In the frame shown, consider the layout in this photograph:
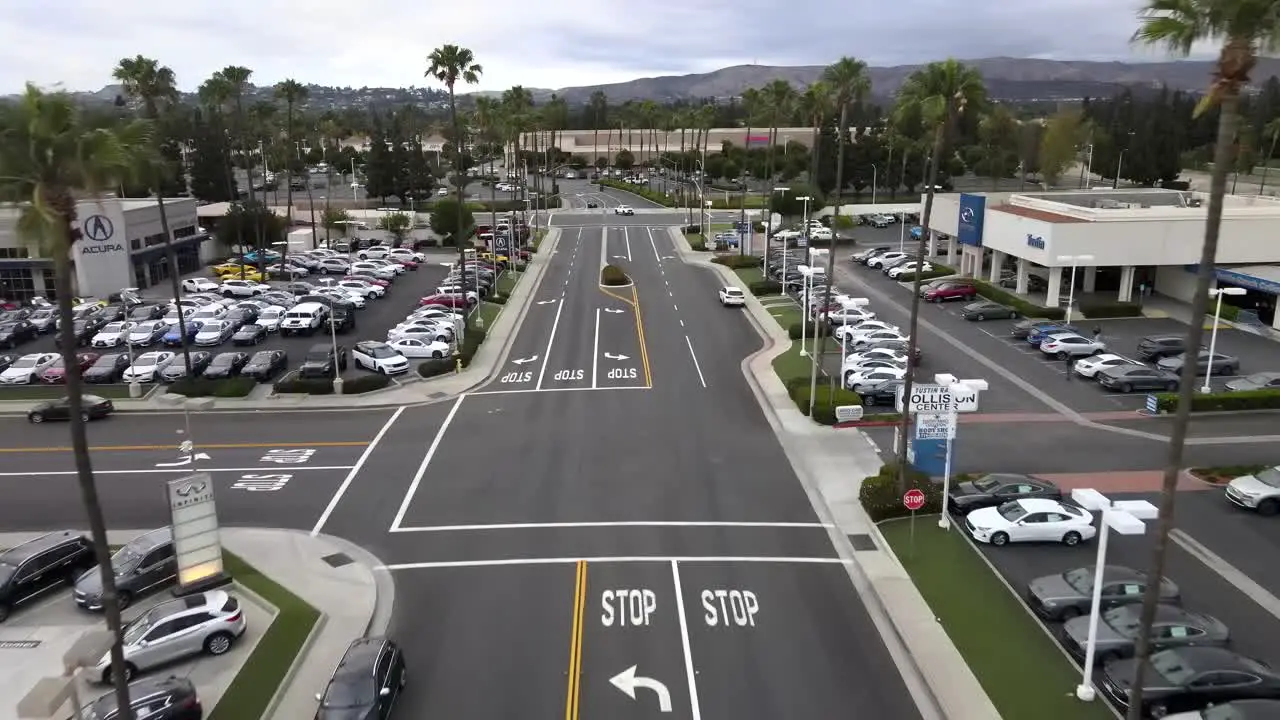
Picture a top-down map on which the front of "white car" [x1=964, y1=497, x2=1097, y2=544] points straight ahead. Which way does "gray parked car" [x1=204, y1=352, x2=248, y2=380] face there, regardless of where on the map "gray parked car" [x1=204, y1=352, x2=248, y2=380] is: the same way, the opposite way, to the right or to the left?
to the left

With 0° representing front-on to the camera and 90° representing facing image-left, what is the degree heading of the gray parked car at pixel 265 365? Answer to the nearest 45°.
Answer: approximately 45°

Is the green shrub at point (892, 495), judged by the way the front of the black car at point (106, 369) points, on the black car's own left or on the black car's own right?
on the black car's own left

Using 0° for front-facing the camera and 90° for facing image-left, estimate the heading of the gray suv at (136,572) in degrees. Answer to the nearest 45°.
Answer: approximately 45°

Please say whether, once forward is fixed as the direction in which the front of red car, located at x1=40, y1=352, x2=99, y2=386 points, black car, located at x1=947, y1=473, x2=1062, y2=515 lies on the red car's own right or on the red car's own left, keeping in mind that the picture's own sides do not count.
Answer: on the red car's own left

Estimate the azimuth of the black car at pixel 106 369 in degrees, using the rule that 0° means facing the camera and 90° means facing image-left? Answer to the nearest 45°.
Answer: approximately 45°

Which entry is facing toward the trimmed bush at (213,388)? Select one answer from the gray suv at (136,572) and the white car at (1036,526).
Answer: the white car

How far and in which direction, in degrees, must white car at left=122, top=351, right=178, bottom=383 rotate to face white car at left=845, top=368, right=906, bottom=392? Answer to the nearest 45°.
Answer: approximately 90° to its left

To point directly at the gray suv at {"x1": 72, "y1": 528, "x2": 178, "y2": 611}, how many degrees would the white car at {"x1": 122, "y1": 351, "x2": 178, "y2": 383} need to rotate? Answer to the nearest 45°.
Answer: approximately 45° to its left
